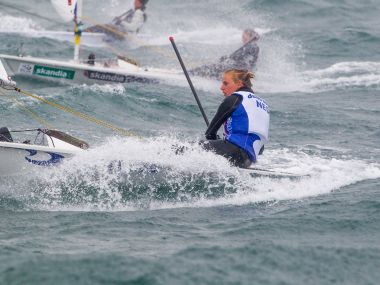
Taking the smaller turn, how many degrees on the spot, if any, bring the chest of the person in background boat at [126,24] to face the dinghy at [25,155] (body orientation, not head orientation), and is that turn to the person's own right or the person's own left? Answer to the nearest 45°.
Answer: approximately 90° to the person's own left

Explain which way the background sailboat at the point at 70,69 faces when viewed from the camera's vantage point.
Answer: facing to the left of the viewer
